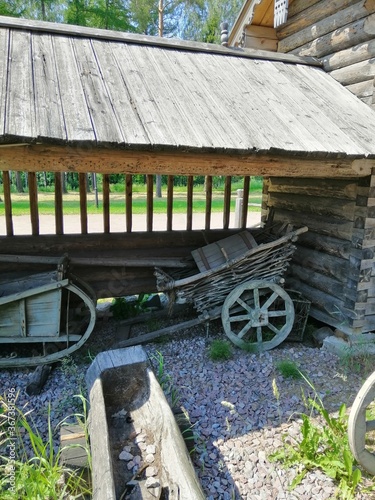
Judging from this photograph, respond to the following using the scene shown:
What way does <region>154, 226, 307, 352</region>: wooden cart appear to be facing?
to the viewer's left

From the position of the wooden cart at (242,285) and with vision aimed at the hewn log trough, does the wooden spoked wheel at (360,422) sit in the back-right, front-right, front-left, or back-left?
front-left

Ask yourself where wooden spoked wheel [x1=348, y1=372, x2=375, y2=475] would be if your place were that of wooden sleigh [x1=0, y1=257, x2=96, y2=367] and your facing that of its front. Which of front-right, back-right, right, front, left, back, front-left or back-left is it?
front-right

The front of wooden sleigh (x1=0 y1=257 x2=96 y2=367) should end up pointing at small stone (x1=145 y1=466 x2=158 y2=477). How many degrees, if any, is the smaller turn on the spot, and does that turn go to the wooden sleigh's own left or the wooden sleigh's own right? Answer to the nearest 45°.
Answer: approximately 90° to the wooden sleigh's own right

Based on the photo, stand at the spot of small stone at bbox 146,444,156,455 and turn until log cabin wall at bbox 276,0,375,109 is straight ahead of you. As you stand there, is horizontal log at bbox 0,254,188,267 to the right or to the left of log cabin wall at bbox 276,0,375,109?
left

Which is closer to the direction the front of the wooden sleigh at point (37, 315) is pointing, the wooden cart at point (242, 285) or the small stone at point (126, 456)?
the wooden cart

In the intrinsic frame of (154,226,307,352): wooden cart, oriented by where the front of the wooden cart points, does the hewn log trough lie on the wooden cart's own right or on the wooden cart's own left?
on the wooden cart's own left

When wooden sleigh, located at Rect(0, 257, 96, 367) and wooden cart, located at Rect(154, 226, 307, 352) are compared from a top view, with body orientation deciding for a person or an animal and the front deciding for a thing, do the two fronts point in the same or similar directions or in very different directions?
very different directions

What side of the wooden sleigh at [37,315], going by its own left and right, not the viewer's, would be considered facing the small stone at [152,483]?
right

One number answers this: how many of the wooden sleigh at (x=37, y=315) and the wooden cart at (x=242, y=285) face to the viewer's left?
1

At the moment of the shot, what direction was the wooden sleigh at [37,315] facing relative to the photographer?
facing to the right of the viewer

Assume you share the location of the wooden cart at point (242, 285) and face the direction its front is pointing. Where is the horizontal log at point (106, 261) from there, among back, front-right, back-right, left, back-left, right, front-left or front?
front
